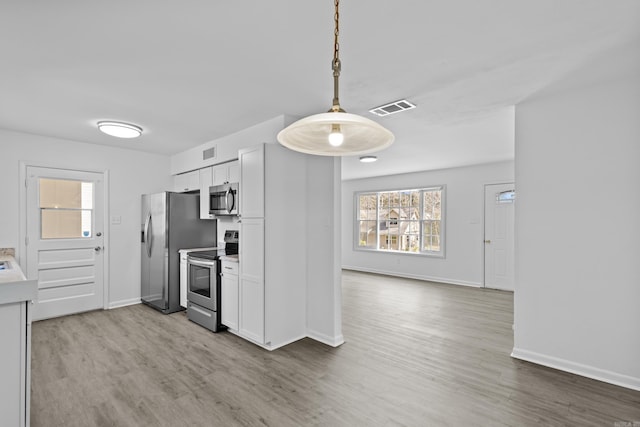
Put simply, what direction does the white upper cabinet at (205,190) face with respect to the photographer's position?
facing the viewer and to the left of the viewer

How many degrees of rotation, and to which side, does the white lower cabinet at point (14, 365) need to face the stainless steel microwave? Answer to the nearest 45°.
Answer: approximately 45° to its left

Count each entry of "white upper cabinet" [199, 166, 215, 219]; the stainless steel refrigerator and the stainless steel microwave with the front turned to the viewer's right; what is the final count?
0

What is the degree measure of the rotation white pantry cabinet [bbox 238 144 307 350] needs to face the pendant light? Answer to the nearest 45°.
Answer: approximately 45° to its left

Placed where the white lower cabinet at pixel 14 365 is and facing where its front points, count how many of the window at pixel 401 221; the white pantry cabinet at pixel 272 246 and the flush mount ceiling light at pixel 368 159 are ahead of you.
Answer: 3

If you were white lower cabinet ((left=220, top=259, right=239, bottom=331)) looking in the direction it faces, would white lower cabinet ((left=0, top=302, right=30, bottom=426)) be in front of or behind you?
in front

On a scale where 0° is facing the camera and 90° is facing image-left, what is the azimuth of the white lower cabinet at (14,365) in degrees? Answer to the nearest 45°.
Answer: approximately 270°

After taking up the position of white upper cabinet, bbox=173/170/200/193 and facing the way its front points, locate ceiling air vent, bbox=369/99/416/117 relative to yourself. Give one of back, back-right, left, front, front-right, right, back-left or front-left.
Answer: left

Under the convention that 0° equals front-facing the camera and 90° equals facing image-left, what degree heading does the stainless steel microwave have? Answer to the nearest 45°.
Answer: approximately 45°

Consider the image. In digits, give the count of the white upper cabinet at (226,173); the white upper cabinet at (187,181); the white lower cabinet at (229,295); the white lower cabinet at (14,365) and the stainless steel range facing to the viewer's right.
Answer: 1

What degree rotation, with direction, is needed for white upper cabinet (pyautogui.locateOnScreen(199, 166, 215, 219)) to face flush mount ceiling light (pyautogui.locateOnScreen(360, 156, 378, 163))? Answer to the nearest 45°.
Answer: approximately 135° to its left

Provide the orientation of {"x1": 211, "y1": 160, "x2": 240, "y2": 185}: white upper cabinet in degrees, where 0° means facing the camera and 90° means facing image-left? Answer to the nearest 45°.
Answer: approximately 45°
